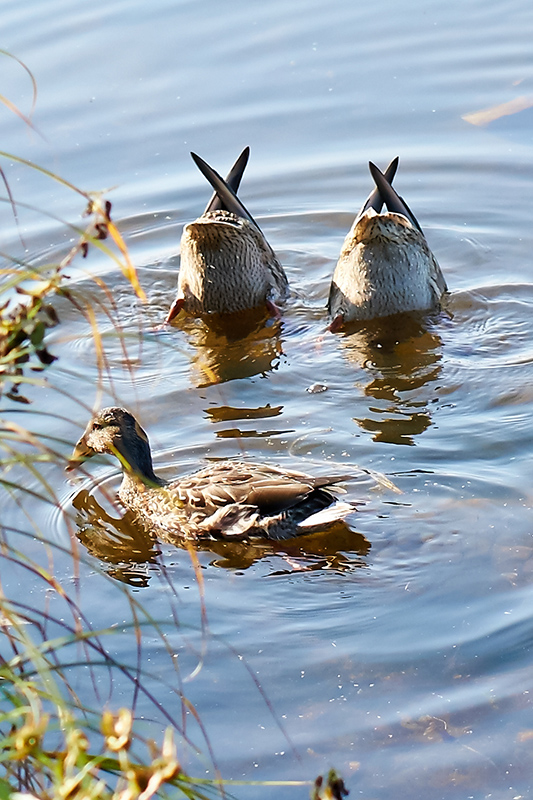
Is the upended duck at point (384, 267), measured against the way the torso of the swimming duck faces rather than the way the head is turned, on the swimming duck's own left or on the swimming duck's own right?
on the swimming duck's own right

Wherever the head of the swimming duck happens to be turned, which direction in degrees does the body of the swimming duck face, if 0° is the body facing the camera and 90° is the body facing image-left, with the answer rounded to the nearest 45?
approximately 90°
